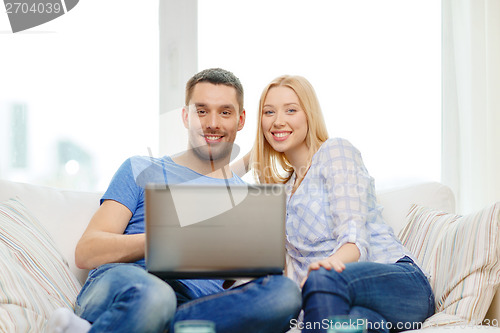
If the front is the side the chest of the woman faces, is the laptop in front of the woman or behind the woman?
in front

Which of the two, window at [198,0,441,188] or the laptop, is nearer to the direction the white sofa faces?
the laptop

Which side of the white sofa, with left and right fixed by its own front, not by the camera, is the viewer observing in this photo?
front

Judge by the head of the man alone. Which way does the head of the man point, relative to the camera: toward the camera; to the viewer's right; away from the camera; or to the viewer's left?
toward the camera

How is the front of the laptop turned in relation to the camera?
facing away from the viewer

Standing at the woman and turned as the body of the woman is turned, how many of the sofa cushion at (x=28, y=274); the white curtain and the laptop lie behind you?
1

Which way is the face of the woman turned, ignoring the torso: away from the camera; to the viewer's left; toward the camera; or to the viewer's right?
toward the camera

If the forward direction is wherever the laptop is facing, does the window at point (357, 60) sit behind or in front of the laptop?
in front

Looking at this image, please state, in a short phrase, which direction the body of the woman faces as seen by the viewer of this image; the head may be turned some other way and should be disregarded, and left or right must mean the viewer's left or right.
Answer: facing the viewer and to the left of the viewer

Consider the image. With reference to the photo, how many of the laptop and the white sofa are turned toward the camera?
1

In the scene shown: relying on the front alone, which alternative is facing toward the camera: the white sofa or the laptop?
the white sofa

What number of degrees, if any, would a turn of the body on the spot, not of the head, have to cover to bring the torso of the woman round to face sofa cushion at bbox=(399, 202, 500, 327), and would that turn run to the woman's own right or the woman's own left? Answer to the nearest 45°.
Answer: approximately 135° to the woman's own left
